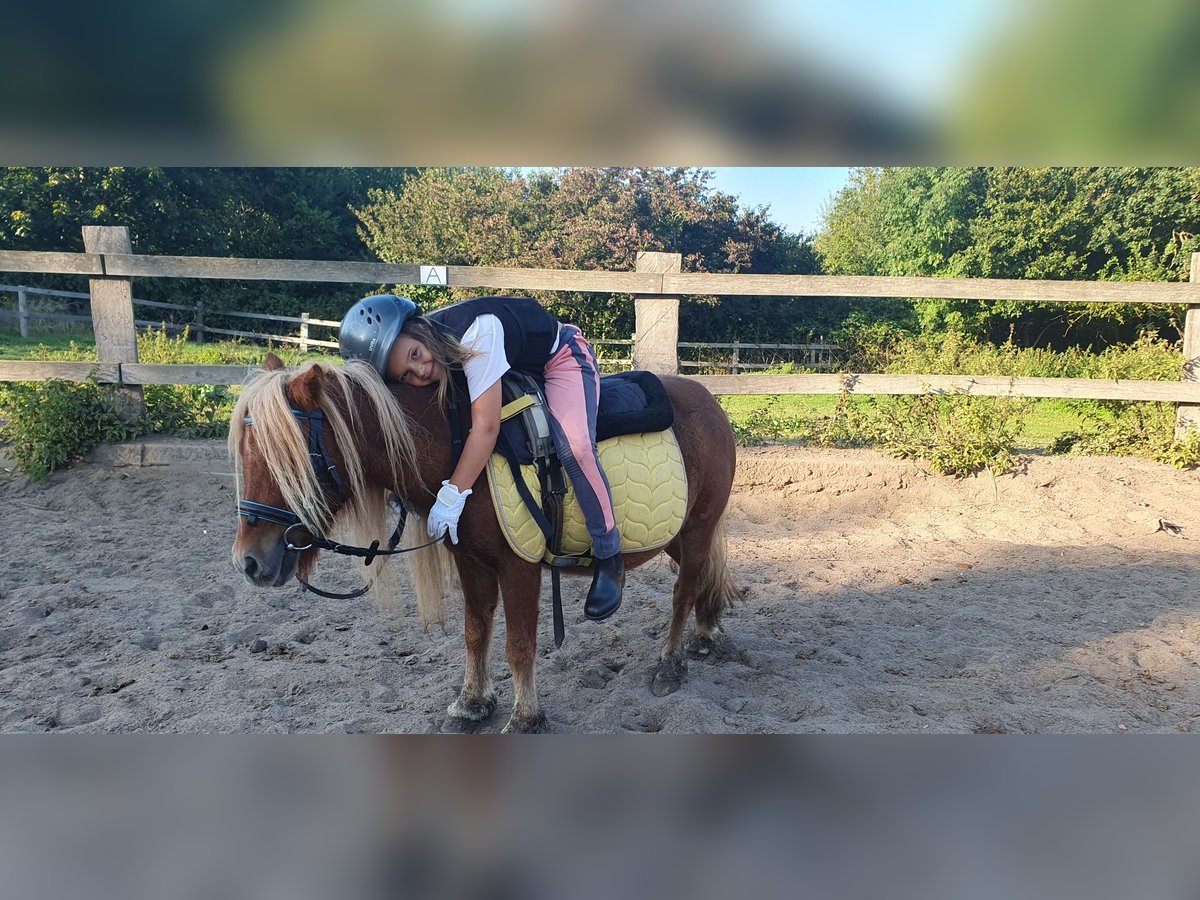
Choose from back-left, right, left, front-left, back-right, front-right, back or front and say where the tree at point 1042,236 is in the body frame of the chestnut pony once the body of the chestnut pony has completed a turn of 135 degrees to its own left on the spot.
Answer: front-left

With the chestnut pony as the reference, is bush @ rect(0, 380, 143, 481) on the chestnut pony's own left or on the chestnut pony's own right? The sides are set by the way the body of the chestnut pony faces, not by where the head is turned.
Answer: on the chestnut pony's own right

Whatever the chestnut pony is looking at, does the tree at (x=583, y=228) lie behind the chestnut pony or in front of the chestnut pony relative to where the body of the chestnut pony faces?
behind

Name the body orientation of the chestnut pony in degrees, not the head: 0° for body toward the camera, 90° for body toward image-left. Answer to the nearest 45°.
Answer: approximately 45°

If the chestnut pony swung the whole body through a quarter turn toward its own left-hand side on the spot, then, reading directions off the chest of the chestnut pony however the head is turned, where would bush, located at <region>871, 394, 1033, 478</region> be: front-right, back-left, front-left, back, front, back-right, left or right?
left

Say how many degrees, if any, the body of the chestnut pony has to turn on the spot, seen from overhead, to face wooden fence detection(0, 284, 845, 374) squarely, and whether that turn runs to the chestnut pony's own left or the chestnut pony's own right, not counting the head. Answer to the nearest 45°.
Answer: approximately 135° to the chestnut pony's own right
